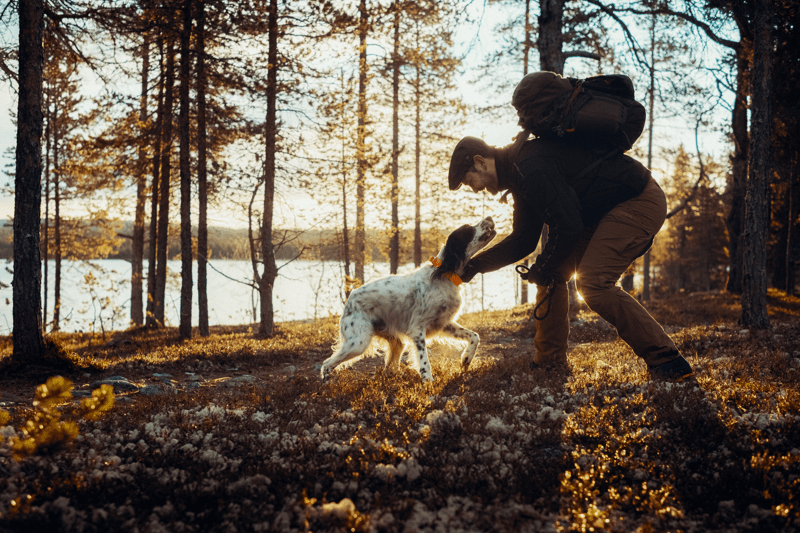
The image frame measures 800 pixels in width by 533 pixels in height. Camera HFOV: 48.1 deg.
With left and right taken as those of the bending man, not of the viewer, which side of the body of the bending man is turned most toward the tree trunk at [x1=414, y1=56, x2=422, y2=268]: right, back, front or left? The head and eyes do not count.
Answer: right

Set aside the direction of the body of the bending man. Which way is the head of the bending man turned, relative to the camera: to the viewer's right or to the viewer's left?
to the viewer's left

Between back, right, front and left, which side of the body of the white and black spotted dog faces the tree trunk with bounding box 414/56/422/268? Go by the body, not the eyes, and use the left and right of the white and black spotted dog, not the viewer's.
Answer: left

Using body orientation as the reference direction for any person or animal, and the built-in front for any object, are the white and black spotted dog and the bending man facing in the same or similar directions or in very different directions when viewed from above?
very different directions

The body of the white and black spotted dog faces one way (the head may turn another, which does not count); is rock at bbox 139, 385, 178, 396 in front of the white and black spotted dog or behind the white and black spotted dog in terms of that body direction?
behind

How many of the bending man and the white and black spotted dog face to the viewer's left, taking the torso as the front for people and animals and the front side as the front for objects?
1

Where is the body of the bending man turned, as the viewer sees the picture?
to the viewer's left

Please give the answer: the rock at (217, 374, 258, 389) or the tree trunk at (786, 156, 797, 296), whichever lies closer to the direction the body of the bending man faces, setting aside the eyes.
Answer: the rock

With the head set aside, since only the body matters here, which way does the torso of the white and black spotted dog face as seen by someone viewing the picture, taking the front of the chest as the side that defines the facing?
to the viewer's right
